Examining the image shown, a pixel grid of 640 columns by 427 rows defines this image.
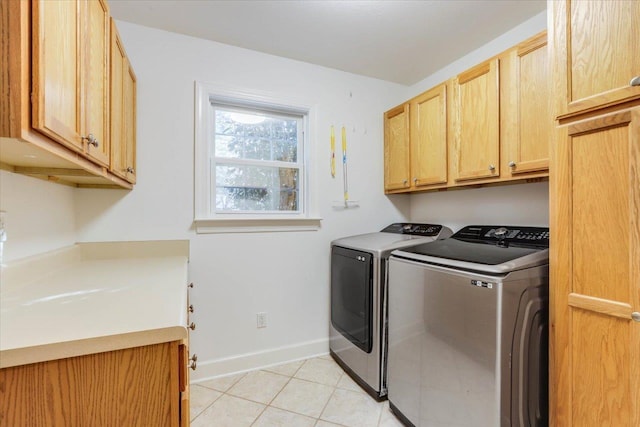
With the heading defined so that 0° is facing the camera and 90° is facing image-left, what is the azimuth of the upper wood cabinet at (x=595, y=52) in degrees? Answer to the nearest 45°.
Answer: approximately 45°

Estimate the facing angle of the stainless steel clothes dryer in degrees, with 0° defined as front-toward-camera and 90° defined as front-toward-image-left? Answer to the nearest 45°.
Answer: approximately 45°

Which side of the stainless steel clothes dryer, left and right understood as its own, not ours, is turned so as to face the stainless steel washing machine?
left

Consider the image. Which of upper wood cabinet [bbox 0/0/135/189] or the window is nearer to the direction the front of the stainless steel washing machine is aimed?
the upper wood cabinet

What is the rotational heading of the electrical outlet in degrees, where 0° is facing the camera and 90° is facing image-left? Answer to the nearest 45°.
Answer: approximately 0°

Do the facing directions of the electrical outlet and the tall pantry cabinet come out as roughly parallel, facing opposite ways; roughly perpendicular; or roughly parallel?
roughly perpendicular
